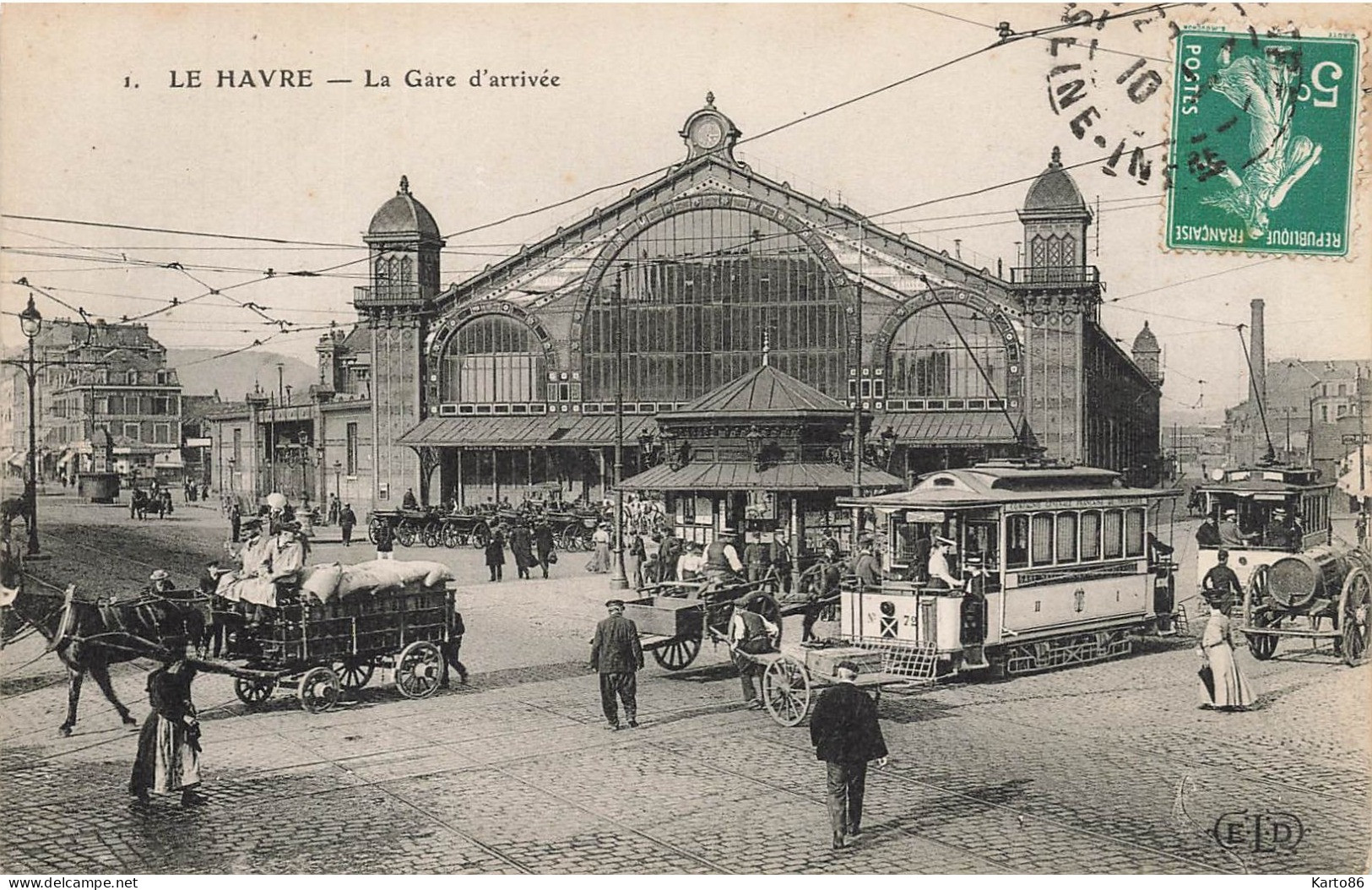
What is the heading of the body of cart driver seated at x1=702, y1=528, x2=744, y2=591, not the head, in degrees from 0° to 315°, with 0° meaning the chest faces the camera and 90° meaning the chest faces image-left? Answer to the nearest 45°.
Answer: approximately 225°

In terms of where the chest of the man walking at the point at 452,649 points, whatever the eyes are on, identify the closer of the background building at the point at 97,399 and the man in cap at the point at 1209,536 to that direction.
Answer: the background building

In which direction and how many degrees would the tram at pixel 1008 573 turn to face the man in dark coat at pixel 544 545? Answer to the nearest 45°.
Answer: approximately 90° to its right

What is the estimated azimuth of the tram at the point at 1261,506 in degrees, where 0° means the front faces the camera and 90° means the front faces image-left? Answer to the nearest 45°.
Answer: approximately 45°

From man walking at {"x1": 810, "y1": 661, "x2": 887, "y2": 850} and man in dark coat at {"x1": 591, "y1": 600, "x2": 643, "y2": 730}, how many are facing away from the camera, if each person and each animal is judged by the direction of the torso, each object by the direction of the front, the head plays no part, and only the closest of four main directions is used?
2

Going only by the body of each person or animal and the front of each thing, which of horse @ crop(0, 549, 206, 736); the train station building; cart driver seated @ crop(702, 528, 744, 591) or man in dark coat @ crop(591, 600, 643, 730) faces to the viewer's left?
the horse

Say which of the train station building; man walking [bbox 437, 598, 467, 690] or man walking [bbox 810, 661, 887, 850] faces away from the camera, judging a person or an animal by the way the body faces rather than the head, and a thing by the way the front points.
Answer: man walking [bbox 810, 661, 887, 850]

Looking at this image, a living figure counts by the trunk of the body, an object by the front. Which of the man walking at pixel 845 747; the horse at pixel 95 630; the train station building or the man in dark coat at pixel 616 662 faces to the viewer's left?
the horse

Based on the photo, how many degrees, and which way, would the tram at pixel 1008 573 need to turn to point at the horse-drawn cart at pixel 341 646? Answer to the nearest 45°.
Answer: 0° — it already faces it

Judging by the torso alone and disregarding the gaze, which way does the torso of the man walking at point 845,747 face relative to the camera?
away from the camera

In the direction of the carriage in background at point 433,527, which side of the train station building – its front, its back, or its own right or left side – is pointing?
front

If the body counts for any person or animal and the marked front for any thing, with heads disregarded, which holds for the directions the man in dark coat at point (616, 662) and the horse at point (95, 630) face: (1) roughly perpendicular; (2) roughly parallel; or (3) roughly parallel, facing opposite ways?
roughly perpendicular

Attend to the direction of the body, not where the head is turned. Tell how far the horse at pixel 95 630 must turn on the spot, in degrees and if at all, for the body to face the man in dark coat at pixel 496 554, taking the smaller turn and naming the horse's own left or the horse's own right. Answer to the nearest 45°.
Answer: approximately 135° to the horse's own right

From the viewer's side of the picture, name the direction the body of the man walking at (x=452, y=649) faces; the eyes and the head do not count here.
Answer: to the viewer's left

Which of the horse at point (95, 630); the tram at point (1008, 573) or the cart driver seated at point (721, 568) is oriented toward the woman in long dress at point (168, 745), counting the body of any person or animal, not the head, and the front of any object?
the tram

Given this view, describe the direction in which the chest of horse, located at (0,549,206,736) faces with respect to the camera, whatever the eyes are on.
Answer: to the viewer's left

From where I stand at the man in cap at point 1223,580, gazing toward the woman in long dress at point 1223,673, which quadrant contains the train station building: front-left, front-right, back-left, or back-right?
back-right
